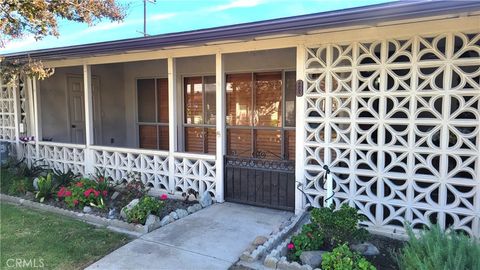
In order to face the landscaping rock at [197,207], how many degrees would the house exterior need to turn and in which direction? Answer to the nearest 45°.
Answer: approximately 45° to its right

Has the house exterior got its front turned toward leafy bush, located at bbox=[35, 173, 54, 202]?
no

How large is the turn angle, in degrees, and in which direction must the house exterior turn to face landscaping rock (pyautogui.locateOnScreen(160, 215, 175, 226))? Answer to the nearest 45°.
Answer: approximately 45° to its right

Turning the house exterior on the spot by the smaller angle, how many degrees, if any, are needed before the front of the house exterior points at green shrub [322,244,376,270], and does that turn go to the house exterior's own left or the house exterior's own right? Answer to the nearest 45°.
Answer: approximately 45° to the house exterior's own left

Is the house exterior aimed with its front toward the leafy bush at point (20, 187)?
no

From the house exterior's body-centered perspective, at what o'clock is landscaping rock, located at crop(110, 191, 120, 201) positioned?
The landscaping rock is roughly at 2 o'clock from the house exterior.

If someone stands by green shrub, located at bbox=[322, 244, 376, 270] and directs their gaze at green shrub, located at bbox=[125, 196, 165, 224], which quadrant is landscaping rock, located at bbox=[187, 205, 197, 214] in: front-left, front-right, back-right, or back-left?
front-right

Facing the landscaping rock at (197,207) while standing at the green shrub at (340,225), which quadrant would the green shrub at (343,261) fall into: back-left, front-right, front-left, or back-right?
back-left

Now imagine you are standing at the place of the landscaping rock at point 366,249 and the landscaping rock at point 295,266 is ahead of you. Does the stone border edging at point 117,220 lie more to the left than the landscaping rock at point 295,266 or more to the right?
right

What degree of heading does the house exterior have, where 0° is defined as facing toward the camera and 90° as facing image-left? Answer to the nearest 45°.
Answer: approximately 45°
